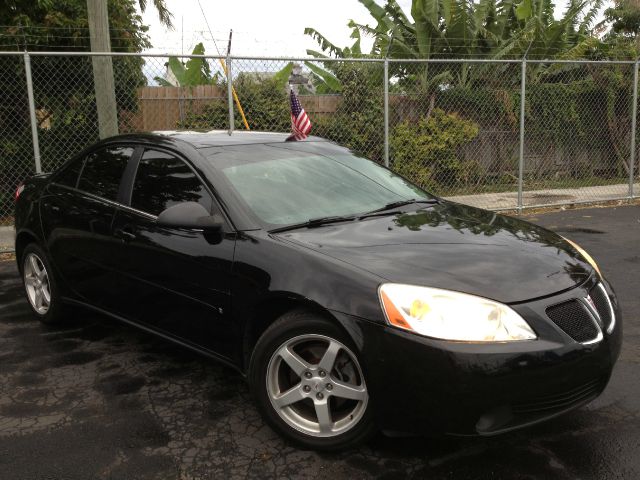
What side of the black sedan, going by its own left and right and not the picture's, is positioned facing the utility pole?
back

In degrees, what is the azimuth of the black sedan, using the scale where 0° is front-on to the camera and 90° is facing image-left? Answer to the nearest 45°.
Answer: approximately 315°

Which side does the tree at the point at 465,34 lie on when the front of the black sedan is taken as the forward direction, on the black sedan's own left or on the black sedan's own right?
on the black sedan's own left

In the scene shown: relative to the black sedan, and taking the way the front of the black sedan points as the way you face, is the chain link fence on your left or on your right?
on your left

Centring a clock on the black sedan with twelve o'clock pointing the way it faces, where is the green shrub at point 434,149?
The green shrub is roughly at 8 o'clock from the black sedan.

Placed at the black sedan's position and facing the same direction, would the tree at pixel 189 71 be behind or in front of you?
behind

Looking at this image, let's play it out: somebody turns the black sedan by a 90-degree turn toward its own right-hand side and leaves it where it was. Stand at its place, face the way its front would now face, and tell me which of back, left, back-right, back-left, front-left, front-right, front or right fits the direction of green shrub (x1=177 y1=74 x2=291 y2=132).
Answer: back-right
